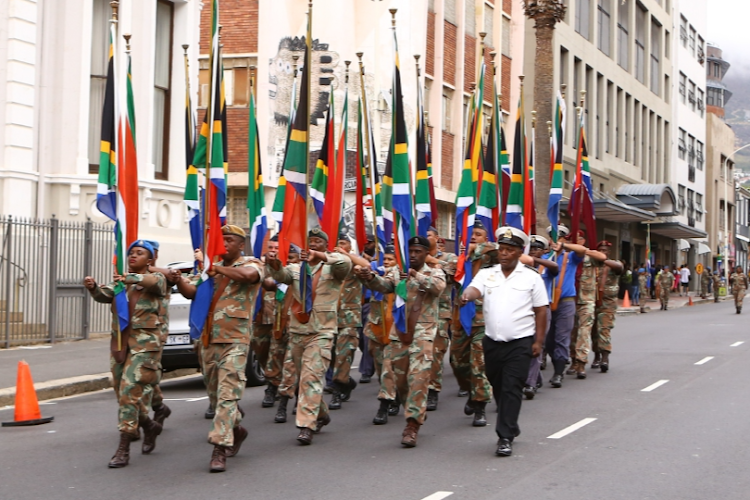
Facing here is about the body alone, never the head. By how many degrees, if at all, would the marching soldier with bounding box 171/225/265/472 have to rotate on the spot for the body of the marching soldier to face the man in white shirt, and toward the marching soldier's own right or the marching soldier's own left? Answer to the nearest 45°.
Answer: approximately 135° to the marching soldier's own left

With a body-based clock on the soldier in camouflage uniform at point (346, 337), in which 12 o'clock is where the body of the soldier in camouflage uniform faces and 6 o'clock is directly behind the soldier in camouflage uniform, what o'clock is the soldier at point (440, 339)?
The soldier is roughly at 8 o'clock from the soldier in camouflage uniform.

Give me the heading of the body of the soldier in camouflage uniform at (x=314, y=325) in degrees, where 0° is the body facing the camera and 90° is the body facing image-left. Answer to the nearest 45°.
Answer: approximately 45°

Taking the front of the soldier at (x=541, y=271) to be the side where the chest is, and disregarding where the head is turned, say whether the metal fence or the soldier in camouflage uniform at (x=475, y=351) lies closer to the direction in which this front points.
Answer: the soldier in camouflage uniform

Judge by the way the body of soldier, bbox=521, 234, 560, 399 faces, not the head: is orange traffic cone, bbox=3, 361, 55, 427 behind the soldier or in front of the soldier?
in front

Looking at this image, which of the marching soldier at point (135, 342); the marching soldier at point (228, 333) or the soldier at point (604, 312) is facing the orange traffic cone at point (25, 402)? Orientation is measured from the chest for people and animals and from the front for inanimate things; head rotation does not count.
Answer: the soldier
